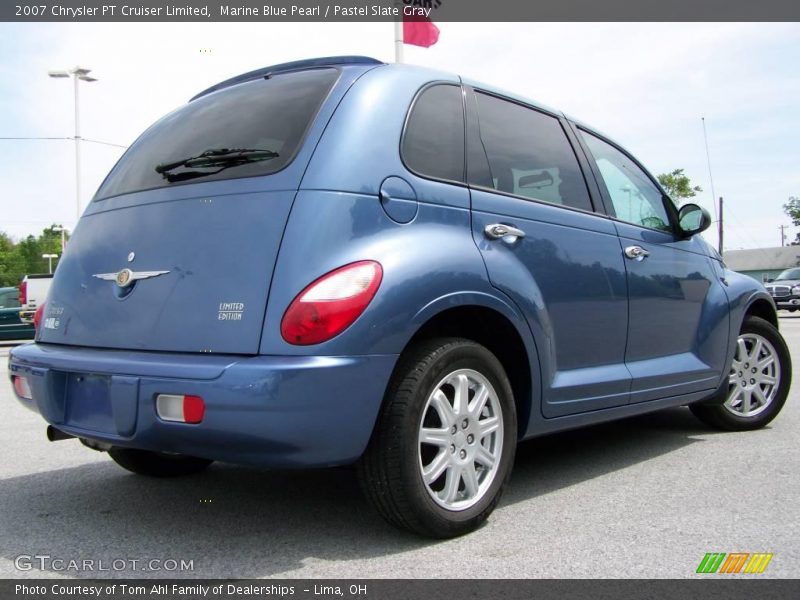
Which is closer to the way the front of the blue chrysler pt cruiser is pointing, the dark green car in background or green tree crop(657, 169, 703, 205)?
the green tree

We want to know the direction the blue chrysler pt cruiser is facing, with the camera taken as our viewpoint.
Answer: facing away from the viewer and to the right of the viewer

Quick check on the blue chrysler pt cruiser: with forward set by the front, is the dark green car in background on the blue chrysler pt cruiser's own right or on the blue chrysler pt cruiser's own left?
on the blue chrysler pt cruiser's own left

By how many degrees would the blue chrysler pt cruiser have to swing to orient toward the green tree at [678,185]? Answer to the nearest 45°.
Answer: approximately 45° to its left
